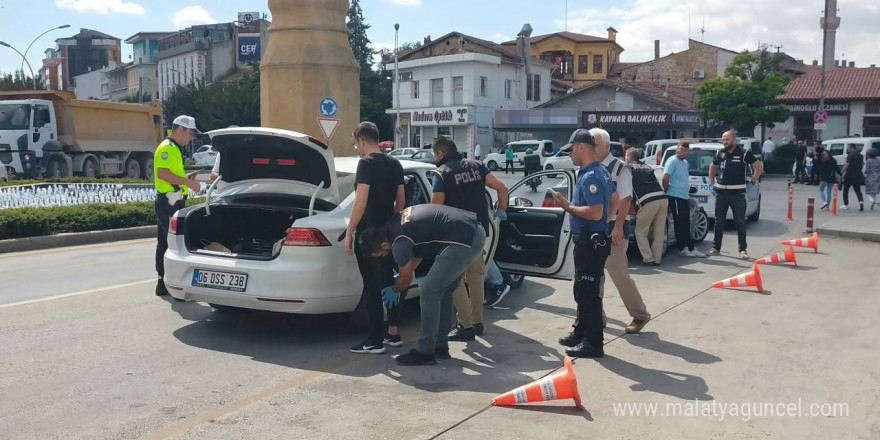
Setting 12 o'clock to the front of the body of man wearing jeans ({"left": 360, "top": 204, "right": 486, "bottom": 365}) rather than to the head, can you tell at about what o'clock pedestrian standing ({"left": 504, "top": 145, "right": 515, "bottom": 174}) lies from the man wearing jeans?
The pedestrian standing is roughly at 3 o'clock from the man wearing jeans.

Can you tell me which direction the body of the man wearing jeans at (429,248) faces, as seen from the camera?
to the viewer's left

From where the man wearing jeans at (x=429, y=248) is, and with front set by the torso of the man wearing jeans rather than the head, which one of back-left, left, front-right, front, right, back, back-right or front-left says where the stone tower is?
right

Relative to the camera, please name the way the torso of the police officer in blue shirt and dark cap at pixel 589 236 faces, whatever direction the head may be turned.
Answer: to the viewer's left

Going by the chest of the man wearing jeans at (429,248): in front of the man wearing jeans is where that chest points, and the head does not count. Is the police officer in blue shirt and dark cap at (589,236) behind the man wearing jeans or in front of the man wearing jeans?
behind

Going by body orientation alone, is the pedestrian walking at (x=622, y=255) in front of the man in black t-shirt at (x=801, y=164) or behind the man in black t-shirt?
in front

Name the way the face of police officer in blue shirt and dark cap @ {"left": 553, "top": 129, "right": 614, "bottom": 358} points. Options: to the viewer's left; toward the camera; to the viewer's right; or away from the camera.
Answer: to the viewer's left

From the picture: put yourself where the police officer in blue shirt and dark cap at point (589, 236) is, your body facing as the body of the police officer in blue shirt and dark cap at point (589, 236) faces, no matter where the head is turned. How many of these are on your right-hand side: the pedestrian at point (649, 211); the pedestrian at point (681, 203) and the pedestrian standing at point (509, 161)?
3

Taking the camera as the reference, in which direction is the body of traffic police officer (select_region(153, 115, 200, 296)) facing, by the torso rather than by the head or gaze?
to the viewer's right

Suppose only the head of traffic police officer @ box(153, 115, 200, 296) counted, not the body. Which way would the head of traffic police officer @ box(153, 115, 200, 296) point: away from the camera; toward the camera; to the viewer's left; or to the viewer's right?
to the viewer's right

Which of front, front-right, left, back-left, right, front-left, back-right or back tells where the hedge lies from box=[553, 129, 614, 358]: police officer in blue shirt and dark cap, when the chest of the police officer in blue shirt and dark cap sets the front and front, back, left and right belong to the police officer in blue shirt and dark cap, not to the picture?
front-right
